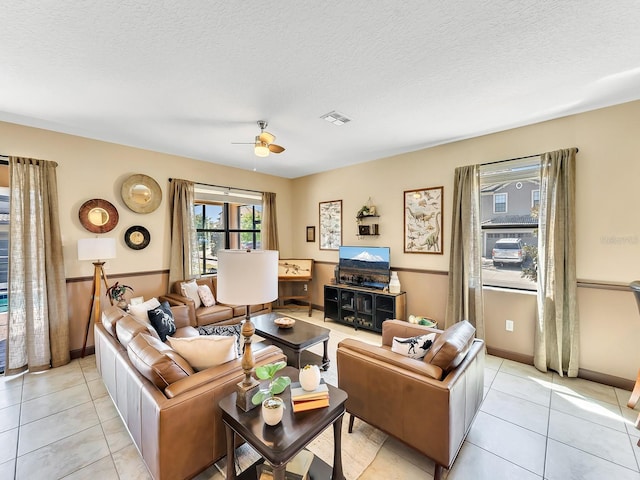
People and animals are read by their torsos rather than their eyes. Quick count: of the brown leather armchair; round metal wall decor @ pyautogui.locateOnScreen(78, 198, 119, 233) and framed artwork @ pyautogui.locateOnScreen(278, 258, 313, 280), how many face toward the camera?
2

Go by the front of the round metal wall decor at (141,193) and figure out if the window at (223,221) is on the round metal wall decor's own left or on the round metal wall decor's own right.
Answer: on the round metal wall decor's own left

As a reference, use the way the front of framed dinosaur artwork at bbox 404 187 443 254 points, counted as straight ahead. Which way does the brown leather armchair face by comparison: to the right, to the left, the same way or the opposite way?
to the right

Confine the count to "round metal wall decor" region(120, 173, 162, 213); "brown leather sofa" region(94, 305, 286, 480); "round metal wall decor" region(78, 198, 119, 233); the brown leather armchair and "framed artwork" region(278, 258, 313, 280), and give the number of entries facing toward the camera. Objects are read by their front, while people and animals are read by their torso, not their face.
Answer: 3

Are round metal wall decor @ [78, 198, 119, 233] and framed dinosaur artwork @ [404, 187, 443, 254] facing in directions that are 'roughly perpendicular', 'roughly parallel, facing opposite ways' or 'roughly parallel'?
roughly perpendicular

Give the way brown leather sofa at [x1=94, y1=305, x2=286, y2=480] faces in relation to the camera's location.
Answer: facing away from the viewer and to the right of the viewer

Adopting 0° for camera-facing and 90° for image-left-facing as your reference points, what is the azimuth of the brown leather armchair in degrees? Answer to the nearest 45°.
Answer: approximately 135°

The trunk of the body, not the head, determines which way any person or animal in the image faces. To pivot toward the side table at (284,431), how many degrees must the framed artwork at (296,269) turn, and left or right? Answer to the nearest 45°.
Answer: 0° — it already faces it
